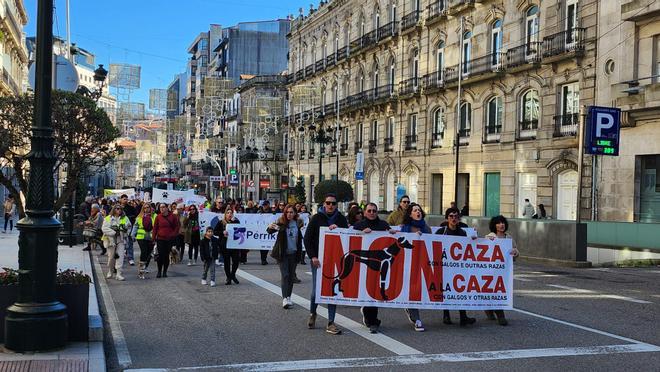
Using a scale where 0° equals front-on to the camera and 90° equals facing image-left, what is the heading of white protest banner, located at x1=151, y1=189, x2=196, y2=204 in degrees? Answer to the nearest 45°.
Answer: approximately 0°

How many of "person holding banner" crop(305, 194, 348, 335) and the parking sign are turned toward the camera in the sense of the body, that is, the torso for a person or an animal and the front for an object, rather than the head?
2

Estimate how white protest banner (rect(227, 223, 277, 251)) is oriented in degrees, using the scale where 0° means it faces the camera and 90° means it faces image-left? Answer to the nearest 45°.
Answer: approximately 0°
